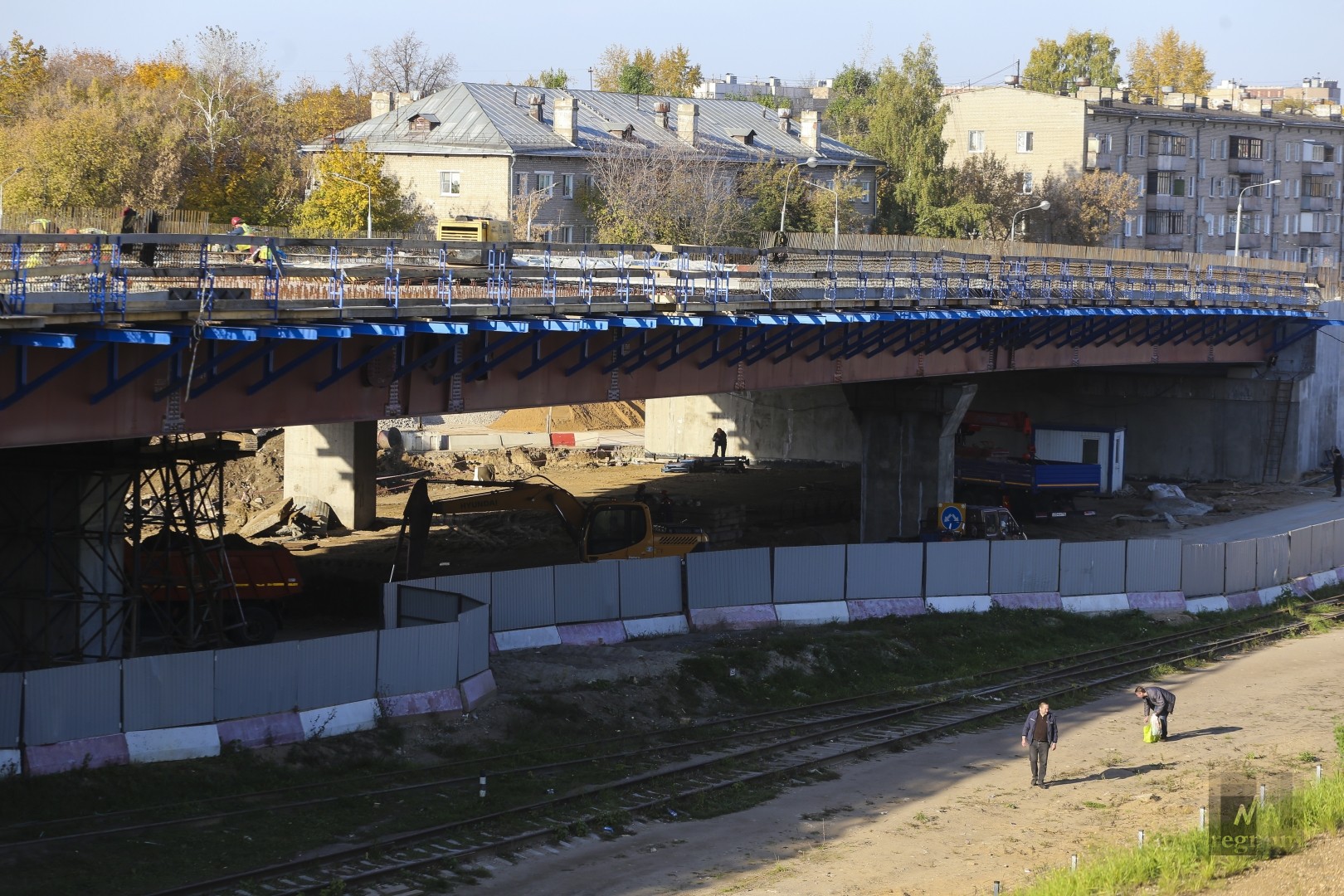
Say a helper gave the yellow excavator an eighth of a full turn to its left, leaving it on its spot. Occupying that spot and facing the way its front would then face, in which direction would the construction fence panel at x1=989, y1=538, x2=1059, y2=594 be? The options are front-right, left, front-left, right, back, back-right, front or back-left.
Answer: back-left

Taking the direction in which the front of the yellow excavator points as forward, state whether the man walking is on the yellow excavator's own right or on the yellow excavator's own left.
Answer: on the yellow excavator's own left

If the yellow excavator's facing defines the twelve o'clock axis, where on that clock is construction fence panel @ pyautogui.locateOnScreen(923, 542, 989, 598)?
The construction fence panel is roughly at 6 o'clock from the yellow excavator.

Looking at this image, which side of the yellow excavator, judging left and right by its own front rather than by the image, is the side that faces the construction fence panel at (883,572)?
back

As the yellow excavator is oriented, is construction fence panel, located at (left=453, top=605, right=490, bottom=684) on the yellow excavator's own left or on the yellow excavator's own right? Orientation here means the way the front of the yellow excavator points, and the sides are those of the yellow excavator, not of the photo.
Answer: on the yellow excavator's own left

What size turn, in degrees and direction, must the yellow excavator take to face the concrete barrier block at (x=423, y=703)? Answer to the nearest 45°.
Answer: approximately 90° to its left

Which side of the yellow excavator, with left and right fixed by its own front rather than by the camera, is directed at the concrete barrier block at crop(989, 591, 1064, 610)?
back

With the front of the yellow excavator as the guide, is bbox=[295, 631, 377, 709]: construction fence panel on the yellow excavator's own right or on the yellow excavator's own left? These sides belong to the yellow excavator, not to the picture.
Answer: on the yellow excavator's own left

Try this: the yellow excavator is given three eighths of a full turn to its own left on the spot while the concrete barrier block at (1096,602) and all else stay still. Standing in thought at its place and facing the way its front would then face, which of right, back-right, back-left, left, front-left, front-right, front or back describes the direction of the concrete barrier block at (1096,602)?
front-left

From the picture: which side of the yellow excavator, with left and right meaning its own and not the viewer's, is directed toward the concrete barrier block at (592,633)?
left

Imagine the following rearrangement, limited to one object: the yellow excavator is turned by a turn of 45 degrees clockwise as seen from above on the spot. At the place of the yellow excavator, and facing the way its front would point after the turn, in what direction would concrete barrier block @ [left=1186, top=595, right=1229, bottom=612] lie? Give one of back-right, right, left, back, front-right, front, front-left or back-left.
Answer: back-right

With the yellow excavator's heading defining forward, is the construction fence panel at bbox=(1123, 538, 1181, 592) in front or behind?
behind

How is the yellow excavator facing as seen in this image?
to the viewer's left

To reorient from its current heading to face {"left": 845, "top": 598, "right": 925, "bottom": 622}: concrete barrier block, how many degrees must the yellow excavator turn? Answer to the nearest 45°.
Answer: approximately 180°
